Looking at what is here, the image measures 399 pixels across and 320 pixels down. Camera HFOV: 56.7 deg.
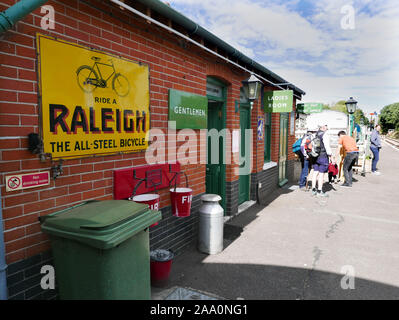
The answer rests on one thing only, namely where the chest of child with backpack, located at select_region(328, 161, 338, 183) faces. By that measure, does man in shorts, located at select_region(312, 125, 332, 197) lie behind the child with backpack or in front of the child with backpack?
behind

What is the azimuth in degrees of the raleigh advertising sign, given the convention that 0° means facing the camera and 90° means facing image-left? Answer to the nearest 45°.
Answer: approximately 315°

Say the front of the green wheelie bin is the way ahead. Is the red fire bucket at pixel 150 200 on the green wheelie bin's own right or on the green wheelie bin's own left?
on the green wheelie bin's own left

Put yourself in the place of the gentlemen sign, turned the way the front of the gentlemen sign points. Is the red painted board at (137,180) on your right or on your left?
on your right

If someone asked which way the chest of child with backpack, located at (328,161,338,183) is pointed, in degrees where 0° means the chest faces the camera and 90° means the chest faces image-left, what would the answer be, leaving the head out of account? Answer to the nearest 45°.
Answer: approximately 180°

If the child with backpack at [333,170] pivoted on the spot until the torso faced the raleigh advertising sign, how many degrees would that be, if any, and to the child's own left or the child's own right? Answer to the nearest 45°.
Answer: approximately 180°
